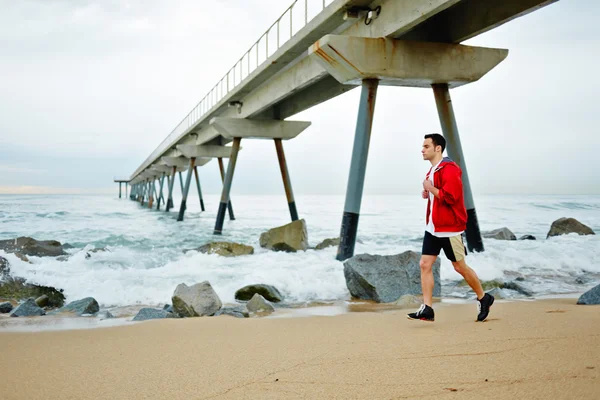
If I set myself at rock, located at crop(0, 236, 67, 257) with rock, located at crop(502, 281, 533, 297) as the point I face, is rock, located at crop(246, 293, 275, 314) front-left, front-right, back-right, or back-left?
front-right

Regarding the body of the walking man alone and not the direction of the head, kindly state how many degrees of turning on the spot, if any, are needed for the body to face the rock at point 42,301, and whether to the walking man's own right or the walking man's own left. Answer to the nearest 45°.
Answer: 0° — they already face it

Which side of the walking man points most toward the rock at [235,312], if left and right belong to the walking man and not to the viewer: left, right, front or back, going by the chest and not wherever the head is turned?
front

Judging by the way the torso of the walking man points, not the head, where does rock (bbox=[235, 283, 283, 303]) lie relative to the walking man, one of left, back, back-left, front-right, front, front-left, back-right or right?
front-right

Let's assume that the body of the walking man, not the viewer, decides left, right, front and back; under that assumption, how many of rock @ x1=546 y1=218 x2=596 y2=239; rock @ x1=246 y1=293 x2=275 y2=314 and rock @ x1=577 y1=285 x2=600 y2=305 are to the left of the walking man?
0

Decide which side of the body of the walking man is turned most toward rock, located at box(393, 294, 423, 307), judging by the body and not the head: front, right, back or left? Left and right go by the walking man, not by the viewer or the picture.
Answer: right

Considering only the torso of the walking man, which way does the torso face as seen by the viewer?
to the viewer's left

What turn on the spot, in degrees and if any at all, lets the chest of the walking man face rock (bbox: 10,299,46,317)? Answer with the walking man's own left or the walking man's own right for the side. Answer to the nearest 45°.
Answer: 0° — they already face it

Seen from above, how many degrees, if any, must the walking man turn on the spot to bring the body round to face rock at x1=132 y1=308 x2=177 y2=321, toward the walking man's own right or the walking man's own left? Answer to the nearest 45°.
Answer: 0° — they already face it

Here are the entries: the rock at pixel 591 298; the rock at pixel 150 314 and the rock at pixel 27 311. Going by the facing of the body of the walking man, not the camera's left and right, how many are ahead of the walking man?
2

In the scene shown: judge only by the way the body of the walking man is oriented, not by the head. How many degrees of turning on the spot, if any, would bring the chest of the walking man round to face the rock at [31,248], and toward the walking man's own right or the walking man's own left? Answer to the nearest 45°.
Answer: approximately 45° to the walking man's own right

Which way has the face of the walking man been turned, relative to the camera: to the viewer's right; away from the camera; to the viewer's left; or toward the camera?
to the viewer's left

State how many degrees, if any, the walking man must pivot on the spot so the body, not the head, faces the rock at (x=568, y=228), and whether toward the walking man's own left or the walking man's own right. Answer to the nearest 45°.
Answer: approximately 90° to the walking man's own right

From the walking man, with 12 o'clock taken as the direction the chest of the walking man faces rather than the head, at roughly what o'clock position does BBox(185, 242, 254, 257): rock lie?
The rock is roughly at 2 o'clock from the walking man.

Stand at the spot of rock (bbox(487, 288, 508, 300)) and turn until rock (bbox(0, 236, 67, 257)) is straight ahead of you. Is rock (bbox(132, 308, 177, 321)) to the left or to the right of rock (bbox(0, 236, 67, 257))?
left
